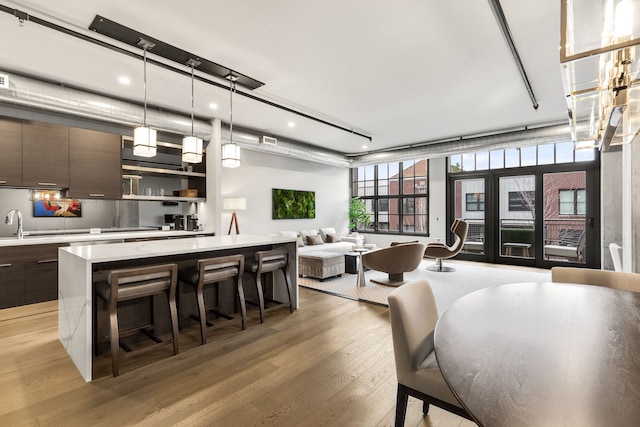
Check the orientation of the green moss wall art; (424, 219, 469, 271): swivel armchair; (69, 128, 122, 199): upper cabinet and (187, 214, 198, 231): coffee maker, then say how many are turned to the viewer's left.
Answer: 1

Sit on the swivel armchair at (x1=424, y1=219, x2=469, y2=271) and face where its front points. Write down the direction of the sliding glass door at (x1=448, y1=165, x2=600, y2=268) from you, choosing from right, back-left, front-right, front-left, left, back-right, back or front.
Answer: back-right

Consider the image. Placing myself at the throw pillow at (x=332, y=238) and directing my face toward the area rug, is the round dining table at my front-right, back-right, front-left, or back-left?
front-right

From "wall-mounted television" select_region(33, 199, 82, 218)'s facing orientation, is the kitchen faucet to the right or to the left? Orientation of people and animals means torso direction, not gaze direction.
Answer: on its right

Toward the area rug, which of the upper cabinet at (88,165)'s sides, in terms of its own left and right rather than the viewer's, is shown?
front

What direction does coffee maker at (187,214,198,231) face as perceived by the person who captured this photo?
facing the viewer and to the right of the viewer

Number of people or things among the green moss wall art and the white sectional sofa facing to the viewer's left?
0

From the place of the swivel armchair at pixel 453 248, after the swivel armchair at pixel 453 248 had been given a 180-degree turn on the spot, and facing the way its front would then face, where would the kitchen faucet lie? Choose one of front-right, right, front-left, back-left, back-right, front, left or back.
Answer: back-right

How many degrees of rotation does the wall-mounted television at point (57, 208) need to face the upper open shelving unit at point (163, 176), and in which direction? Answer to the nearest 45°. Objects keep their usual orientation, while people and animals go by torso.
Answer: approximately 90° to its left

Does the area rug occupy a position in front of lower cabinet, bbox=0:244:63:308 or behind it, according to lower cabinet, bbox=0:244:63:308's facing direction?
in front

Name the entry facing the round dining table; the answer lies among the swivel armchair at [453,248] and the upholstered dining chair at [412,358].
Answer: the upholstered dining chair

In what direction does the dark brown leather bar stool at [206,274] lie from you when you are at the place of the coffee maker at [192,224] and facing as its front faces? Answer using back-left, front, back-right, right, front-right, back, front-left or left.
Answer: front-right

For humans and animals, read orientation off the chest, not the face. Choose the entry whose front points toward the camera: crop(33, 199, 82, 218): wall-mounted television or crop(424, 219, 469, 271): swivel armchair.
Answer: the wall-mounted television

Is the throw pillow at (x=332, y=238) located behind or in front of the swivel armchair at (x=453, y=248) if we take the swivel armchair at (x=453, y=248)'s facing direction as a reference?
in front

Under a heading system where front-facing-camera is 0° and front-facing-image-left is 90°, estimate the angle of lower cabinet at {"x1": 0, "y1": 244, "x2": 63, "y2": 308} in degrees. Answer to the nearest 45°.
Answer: approximately 315°

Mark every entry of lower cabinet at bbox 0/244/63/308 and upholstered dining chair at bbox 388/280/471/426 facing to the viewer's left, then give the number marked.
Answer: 0

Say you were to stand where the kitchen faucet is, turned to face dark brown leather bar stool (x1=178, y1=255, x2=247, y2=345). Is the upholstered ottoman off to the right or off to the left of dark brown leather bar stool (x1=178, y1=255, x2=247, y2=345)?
left

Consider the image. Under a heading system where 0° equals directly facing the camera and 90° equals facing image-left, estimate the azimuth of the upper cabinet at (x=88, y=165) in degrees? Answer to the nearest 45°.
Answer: approximately 315°

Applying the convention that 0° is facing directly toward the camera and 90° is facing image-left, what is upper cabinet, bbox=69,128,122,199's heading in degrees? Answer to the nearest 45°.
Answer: approximately 315°
